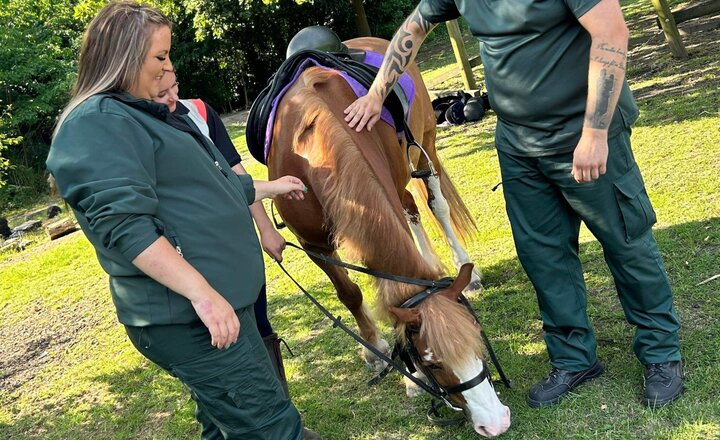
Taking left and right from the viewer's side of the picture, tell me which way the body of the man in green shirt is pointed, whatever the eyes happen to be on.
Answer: facing the viewer and to the left of the viewer

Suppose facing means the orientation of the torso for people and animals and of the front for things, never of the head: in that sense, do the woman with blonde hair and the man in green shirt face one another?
yes

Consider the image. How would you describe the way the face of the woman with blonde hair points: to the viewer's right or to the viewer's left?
to the viewer's right

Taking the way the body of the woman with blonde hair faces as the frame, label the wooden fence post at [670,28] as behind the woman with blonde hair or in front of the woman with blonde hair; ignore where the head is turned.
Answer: in front

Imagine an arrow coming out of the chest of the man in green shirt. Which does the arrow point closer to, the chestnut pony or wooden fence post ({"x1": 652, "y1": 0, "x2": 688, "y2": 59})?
the chestnut pony

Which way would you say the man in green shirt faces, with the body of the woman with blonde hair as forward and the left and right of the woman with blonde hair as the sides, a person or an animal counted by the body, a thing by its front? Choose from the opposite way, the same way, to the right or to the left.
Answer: the opposite way

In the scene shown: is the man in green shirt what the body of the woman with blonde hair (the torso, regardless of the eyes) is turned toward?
yes

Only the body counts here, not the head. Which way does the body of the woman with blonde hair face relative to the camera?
to the viewer's right

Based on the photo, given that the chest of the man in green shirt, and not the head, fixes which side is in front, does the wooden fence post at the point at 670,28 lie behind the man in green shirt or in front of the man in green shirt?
behind

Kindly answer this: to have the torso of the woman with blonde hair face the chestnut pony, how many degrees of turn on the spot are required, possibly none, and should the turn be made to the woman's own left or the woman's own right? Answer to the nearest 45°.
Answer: approximately 45° to the woman's own left

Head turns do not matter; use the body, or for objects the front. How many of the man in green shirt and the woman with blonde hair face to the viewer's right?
1
